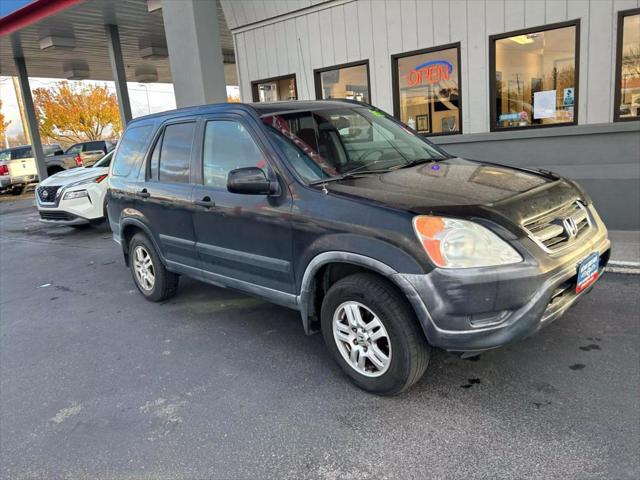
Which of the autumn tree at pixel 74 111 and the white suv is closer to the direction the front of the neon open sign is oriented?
the white suv

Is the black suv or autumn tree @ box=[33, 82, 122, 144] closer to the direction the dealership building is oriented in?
the black suv

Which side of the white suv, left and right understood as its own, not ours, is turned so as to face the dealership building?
left

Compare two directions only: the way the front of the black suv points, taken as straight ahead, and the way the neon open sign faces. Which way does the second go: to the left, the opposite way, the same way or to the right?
to the right

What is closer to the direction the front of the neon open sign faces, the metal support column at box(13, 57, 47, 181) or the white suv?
the white suv

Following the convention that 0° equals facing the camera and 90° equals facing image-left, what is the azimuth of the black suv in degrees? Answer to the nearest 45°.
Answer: approximately 315°

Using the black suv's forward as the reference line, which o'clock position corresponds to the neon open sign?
The neon open sign is roughly at 8 o'clock from the black suv.

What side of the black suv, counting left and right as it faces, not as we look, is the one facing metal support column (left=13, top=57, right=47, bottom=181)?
back

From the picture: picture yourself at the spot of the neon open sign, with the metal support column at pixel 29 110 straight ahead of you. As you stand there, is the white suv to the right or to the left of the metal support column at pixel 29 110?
left

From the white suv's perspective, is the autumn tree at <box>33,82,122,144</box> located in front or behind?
behind

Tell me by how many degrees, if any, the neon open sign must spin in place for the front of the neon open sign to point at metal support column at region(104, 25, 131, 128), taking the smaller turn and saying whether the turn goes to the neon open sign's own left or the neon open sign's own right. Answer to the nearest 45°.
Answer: approximately 90° to the neon open sign's own right

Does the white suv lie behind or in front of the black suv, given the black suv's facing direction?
behind

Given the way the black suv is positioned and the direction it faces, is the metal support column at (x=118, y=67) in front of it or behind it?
behind

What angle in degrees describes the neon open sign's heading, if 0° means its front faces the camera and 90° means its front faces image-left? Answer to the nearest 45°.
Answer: approximately 45°
